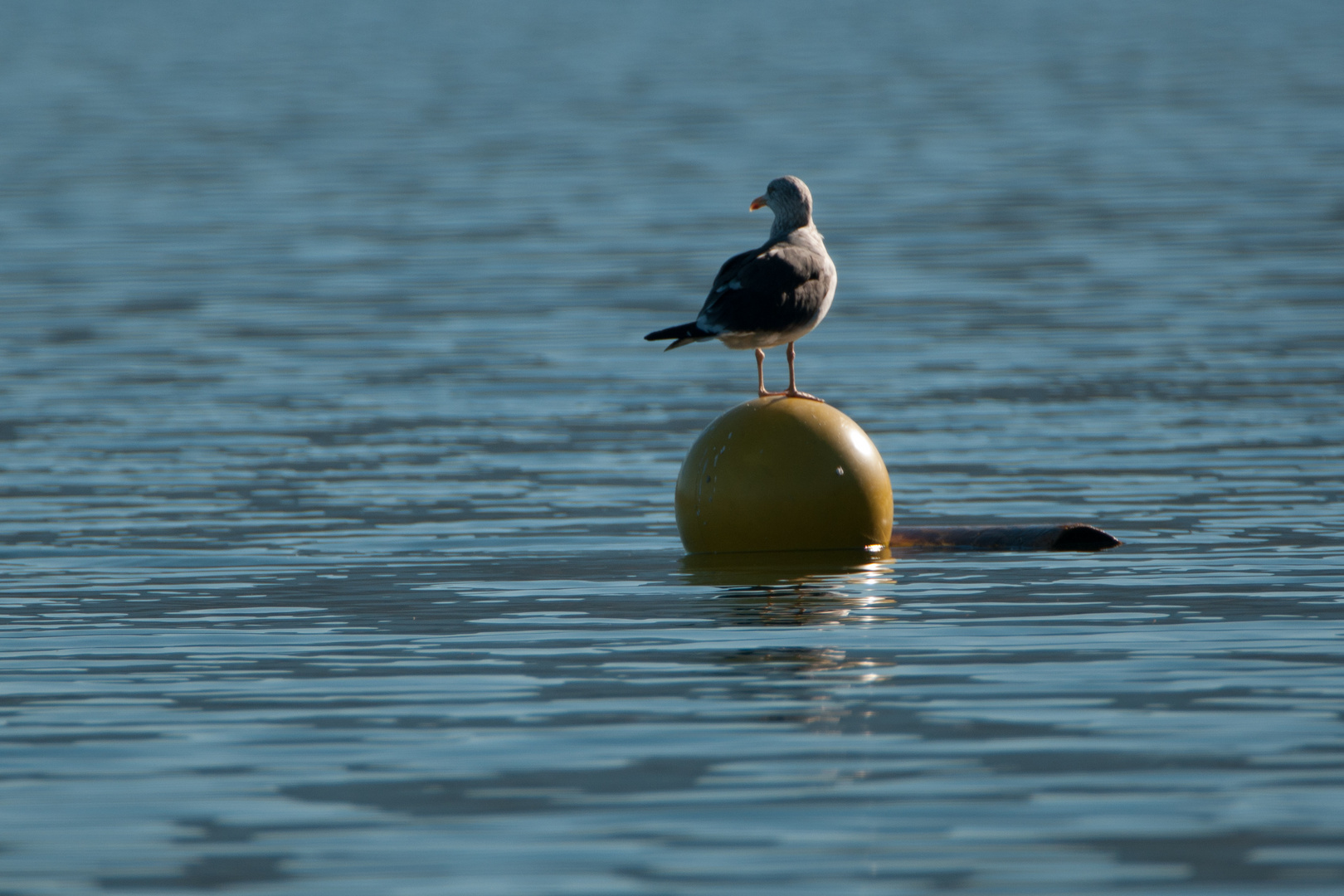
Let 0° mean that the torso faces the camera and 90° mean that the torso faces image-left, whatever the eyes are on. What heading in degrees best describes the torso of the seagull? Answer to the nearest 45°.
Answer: approximately 270°
